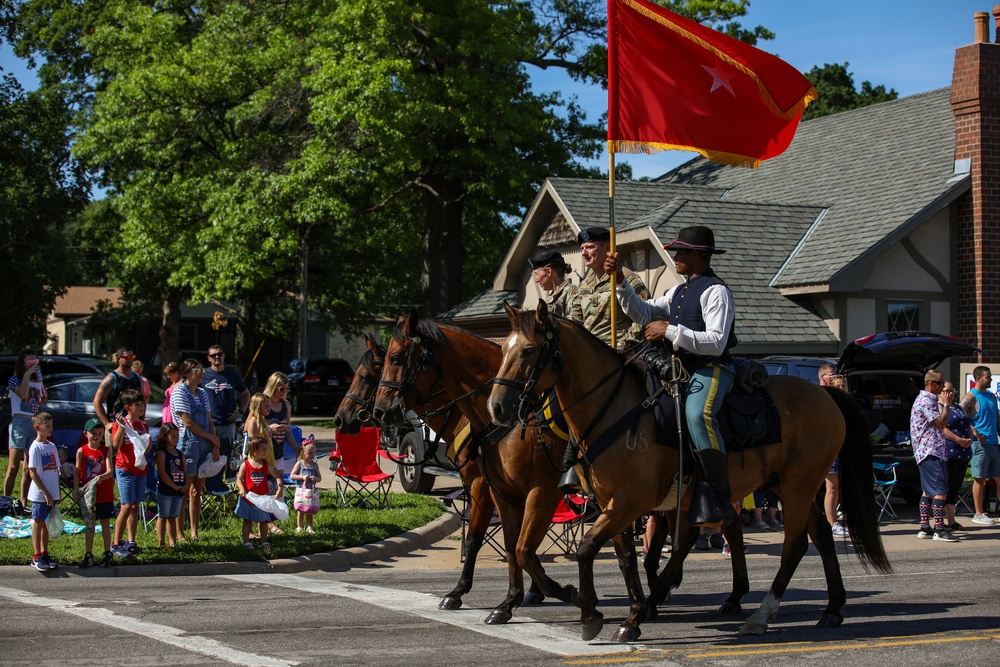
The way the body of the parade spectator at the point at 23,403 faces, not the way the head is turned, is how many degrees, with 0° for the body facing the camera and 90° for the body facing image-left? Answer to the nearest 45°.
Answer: approximately 315°

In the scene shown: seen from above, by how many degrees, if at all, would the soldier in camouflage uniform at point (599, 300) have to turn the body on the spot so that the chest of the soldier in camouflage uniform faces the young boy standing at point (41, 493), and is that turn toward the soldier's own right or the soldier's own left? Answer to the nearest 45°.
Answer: approximately 45° to the soldier's own right

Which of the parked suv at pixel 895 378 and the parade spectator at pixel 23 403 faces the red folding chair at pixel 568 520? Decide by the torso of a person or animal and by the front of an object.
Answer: the parade spectator

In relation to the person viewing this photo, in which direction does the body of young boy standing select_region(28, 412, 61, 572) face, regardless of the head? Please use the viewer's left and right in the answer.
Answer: facing the viewer and to the right of the viewer

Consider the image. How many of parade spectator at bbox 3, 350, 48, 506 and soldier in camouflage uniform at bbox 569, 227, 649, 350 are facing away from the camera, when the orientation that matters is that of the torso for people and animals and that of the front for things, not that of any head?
0

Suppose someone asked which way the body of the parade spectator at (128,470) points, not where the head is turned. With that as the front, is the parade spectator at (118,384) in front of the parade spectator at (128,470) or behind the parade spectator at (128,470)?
behind

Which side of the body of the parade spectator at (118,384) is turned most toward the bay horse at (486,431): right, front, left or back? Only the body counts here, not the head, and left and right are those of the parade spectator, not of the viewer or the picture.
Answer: front

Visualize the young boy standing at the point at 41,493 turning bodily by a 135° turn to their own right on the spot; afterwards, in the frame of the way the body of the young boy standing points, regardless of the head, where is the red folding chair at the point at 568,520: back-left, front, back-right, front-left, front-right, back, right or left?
back

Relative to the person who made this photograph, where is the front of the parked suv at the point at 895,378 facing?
facing away from the viewer and to the left of the viewer

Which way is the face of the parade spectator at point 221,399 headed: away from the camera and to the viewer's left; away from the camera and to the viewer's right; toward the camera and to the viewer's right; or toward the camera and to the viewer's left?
toward the camera and to the viewer's right

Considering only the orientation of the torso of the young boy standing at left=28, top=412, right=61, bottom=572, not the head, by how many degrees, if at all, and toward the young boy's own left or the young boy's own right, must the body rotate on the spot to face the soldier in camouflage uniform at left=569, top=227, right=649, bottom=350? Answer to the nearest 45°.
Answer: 0° — they already face them

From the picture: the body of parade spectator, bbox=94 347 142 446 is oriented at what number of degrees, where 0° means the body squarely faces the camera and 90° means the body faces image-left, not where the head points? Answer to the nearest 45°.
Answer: approximately 315°

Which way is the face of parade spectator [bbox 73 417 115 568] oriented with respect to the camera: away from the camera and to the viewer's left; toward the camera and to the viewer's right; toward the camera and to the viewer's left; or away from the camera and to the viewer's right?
toward the camera and to the viewer's right

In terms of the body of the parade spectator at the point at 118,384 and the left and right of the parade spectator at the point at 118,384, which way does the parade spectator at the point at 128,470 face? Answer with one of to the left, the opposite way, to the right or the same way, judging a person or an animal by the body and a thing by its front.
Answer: the same way

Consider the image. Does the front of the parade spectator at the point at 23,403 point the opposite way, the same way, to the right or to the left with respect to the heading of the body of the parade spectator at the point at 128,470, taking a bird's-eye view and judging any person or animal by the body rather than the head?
the same way

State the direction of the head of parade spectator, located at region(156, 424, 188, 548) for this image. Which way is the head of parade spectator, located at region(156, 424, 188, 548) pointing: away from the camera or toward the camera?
toward the camera

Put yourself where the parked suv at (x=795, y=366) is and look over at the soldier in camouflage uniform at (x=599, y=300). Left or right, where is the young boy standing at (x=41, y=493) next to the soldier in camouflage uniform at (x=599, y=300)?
right

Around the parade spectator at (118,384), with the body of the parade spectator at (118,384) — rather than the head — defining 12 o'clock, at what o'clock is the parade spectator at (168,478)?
the parade spectator at (168,478) is roughly at 1 o'clock from the parade spectator at (118,384).
